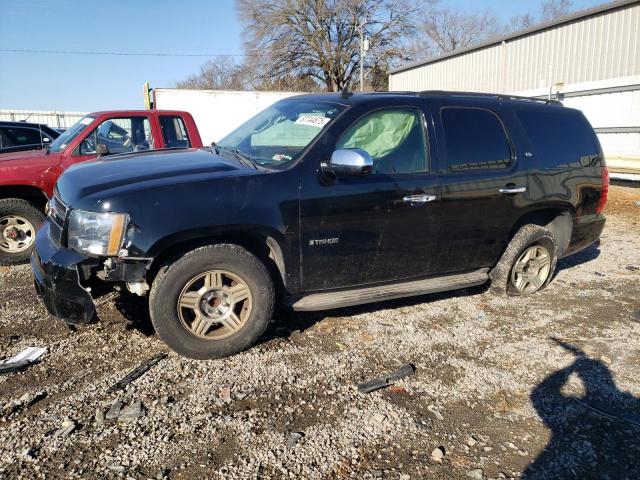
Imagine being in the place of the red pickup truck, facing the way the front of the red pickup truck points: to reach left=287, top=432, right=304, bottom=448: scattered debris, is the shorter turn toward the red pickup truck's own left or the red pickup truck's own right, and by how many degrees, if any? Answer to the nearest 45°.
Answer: approximately 90° to the red pickup truck's own left

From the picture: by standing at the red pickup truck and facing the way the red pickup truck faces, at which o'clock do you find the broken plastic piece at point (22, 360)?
The broken plastic piece is roughly at 9 o'clock from the red pickup truck.

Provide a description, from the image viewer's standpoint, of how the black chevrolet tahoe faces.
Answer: facing the viewer and to the left of the viewer

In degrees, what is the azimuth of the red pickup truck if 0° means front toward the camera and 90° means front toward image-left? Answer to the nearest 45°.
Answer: approximately 90°

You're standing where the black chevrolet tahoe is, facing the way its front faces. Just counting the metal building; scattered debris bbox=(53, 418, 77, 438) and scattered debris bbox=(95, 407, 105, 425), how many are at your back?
1

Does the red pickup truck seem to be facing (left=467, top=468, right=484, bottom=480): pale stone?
no

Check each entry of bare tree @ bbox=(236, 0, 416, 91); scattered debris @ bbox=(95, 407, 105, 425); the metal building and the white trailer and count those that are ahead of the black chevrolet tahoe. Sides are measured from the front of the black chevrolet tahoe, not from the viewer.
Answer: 1

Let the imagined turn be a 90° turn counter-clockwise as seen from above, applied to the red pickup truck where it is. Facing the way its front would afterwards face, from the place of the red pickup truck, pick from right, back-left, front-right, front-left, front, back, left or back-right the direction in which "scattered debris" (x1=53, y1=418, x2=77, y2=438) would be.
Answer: front

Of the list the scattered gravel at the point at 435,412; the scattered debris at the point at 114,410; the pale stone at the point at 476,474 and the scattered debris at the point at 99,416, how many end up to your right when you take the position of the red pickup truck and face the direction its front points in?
0

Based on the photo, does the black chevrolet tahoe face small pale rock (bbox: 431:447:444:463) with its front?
no

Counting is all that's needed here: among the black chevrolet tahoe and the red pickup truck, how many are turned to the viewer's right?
0

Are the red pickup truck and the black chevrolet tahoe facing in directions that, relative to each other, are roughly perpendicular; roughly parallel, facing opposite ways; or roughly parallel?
roughly parallel

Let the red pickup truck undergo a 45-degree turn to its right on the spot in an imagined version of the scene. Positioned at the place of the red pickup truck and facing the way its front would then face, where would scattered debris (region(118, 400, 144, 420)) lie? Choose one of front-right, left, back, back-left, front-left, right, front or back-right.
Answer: back-left

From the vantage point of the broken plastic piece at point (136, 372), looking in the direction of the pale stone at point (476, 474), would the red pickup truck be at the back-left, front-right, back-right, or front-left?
back-left

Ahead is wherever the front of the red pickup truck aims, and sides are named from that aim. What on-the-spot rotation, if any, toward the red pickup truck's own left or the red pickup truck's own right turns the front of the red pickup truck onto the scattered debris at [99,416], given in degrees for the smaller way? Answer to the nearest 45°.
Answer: approximately 90° to the red pickup truck's own left

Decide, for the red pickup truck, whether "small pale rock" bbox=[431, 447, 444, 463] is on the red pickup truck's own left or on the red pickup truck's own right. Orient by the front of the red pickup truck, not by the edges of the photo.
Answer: on the red pickup truck's own left
